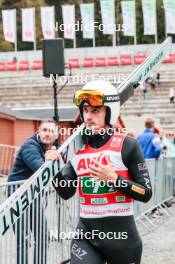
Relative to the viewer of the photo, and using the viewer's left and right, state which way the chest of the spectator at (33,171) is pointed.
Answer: facing the viewer and to the right of the viewer

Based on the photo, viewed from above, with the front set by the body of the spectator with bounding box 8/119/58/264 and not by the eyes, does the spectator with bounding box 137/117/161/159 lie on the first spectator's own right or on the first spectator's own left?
on the first spectator's own left
